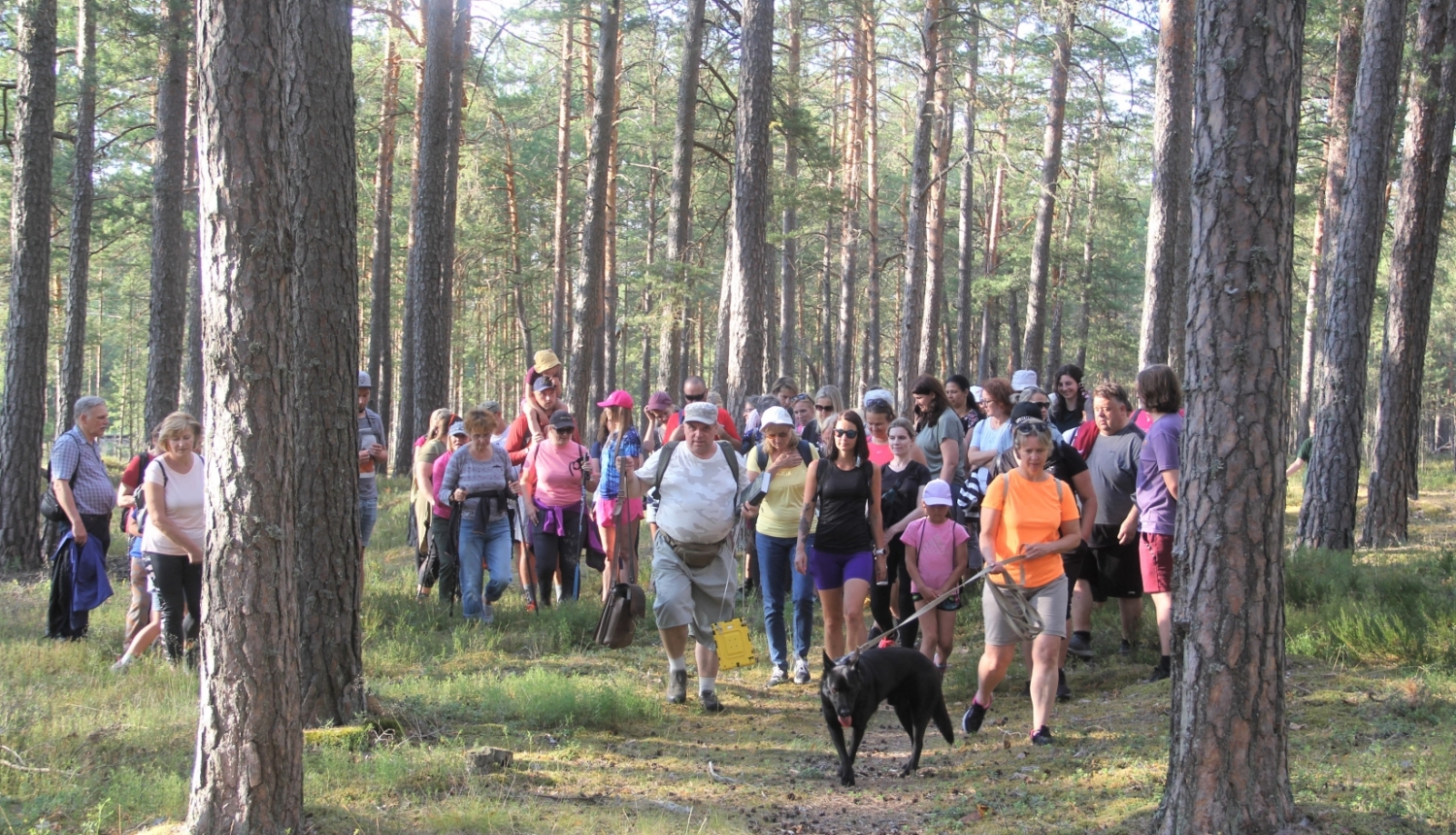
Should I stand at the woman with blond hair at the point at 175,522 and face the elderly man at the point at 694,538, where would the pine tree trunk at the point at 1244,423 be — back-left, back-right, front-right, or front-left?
front-right

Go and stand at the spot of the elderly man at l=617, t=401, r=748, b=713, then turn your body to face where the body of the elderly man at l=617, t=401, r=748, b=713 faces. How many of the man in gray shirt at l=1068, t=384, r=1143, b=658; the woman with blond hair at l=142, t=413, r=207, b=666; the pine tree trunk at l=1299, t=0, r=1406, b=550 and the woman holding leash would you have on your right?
1

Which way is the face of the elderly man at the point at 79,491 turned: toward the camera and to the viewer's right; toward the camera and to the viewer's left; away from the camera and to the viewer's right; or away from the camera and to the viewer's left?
toward the camera and to the viewer's right

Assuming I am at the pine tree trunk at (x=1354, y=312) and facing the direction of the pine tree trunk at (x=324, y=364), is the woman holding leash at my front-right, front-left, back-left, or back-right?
front-left

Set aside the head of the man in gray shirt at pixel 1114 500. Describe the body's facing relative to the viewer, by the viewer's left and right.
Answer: facing the viewer and to the left of the viewer

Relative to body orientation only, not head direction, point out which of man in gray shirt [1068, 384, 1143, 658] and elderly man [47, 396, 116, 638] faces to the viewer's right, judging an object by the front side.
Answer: the elderly man

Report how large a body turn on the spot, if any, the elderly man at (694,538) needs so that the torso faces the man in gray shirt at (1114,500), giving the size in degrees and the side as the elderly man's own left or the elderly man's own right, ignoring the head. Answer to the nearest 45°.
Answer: approximately 90° to the elderly man's own left

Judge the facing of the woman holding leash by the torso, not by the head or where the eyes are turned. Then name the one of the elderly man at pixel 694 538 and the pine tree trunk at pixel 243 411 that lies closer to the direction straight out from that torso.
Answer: the pine tree trunk

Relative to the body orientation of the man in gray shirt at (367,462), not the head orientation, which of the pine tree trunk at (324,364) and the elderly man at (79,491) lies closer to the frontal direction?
the pine tree trunk

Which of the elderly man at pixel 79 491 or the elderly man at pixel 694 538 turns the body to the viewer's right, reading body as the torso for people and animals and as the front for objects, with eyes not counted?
the elderly man at pixel 79 491

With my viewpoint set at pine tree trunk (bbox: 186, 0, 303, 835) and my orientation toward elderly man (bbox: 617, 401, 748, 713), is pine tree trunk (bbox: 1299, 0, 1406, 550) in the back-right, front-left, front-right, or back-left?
front-right

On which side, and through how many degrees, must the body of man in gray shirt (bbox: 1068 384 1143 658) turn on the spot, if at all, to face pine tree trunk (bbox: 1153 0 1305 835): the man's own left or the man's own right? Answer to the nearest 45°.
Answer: approximately 45° to the man's own left

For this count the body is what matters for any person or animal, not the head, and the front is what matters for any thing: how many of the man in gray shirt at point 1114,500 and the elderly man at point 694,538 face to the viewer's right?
0

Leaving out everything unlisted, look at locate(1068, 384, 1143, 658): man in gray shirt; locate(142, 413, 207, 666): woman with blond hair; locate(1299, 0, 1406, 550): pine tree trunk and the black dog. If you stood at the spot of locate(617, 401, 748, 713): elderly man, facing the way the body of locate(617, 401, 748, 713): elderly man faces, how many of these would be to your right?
1

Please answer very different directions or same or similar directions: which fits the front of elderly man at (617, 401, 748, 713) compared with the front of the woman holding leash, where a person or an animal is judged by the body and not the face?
same or similar directions

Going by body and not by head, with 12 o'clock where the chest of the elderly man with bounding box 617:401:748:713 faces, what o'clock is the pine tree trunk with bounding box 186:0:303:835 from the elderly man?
The pine tree trunk is roughly at 1 o'clock from the elderly man.

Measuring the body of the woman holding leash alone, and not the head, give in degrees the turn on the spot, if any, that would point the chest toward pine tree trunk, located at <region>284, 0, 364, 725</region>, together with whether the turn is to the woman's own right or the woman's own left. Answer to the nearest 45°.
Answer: approximately 90° to the woman's own right
